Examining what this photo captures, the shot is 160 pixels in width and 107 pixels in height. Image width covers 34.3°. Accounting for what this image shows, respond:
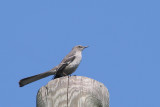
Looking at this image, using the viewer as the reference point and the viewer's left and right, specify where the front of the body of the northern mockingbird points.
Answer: facing to the right of the viewer
